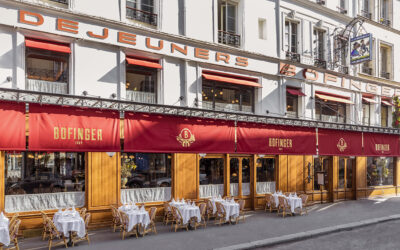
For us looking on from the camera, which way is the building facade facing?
facing the viewer and to the right of the viewer

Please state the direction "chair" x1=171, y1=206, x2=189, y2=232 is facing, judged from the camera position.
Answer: facing away from the viewer and to the right of the viewer

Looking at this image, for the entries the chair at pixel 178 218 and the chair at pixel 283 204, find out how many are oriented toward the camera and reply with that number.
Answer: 0

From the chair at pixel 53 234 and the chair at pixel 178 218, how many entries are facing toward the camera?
0
